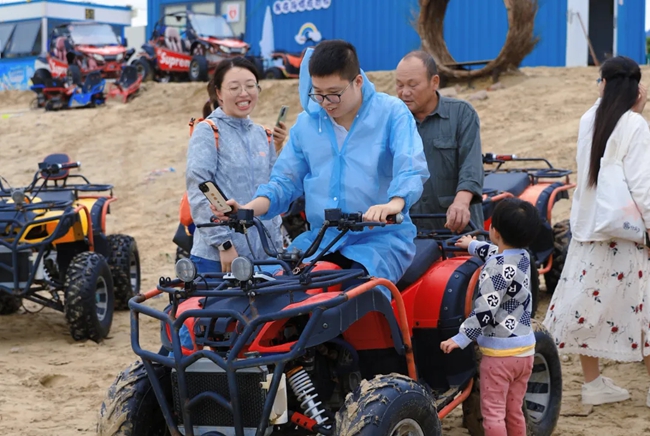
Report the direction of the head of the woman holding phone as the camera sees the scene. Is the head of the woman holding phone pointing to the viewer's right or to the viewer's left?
to the viewer's right

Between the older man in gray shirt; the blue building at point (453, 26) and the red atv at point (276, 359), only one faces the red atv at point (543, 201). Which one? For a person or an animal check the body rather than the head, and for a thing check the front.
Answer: the blue building

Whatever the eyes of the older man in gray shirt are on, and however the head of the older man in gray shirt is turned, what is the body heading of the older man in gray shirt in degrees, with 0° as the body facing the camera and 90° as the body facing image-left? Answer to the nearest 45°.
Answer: approximately 45°

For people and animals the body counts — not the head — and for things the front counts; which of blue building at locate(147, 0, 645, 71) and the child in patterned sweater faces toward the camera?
the blue building

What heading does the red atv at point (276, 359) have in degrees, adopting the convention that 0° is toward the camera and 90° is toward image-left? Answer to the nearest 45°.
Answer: approximately 45°

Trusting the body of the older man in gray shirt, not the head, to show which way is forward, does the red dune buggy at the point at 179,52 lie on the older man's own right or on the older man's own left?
on the older man's own right

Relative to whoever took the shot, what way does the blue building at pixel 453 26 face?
facing the viewer

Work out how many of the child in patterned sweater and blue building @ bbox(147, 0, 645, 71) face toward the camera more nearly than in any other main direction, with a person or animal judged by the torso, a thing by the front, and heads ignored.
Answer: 1

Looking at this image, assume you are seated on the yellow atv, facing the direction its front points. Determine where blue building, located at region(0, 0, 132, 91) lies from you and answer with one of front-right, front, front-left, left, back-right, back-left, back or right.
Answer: back-right

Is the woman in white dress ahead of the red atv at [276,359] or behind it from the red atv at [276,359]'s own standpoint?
behind

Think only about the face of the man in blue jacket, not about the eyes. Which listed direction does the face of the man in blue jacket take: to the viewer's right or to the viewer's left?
to the viewer's left

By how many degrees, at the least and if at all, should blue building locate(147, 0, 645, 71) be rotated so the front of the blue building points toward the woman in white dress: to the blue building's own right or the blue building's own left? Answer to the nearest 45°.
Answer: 0° — it already faces them

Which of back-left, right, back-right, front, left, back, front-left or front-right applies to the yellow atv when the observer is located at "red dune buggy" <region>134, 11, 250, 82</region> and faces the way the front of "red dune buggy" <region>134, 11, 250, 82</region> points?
front-right

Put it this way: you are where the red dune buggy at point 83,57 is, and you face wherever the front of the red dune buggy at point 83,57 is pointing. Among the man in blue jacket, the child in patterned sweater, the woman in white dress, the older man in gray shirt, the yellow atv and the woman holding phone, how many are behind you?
0

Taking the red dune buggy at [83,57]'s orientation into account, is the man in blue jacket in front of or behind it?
in front

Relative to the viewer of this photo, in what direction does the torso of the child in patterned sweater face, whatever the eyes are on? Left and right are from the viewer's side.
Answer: facing away from the viewer and to the left of the viewer

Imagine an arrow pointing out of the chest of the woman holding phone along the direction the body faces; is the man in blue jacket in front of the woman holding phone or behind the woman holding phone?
in front
